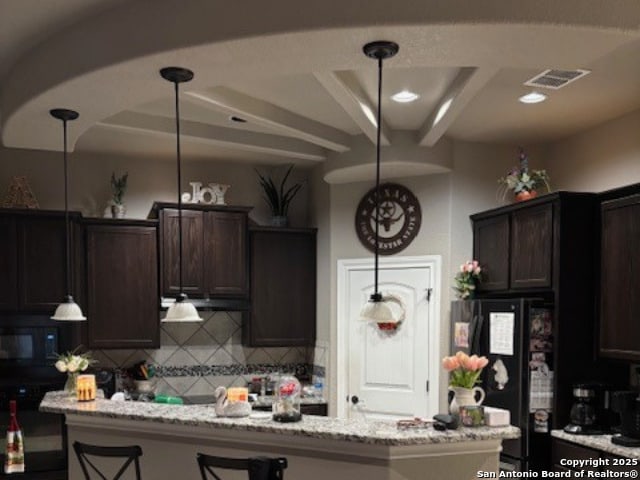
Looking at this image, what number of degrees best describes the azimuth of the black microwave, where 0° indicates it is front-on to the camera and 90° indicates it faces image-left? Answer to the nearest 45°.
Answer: approximately 0°

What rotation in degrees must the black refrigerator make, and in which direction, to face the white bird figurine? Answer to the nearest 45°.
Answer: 0° — it already faces it

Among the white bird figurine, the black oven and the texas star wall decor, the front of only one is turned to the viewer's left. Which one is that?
the white bird figurine

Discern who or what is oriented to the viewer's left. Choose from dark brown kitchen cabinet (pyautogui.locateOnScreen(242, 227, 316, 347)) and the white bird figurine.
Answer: the white bird figurine

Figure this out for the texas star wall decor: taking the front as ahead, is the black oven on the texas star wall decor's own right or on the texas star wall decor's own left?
on the texas star wall decor's own right

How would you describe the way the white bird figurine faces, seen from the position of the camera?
facing to the left of the viewer

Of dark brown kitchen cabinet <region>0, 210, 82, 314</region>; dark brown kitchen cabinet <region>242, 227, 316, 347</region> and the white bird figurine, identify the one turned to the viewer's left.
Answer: the white bird figurine
